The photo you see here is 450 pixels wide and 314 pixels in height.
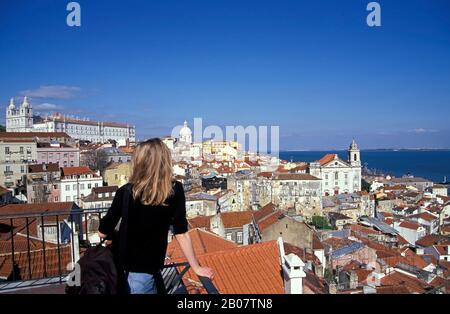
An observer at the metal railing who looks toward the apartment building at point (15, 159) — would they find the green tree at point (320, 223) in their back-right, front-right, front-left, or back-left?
front-right

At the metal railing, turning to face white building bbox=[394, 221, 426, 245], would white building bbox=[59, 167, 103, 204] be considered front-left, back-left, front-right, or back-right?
front-left

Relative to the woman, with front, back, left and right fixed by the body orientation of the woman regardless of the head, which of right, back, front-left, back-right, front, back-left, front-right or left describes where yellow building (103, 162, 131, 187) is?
front

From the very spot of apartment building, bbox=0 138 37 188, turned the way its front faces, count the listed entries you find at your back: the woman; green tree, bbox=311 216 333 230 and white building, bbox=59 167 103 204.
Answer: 0

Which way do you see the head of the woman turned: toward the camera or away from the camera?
away from the camera

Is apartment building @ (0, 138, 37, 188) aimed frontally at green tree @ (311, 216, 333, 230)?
no

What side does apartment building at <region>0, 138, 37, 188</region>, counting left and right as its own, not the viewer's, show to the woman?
front

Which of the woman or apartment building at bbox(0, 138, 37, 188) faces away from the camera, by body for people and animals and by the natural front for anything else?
the woman

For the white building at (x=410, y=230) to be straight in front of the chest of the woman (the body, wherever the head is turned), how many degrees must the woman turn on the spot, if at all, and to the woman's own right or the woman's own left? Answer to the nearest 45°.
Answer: approximately 45° to the woman's own right

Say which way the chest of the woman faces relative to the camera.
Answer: away from the camera

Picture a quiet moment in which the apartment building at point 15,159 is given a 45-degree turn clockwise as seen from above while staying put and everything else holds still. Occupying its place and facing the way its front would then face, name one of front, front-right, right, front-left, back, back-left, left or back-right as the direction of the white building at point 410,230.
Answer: left

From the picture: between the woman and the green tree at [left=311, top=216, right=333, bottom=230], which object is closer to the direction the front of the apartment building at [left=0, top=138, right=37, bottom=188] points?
the woman

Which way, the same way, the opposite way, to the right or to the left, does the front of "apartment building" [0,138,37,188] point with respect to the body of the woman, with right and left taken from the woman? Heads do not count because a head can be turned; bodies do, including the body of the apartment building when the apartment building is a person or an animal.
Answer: the opposite way

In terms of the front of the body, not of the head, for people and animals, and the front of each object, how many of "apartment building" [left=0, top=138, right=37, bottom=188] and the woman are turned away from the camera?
1

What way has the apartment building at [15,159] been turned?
toward the camera

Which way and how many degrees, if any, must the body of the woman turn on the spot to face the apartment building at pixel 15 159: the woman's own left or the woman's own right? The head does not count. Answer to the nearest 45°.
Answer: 0° — they already face it

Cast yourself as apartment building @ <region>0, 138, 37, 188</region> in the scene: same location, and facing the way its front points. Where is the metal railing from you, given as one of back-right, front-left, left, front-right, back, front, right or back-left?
front

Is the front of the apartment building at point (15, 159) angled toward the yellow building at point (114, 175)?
no
